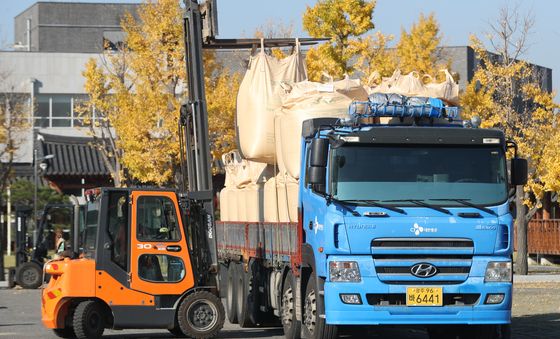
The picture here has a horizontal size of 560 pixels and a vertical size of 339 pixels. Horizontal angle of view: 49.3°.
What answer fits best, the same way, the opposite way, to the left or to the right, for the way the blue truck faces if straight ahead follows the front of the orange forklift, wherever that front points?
to the right

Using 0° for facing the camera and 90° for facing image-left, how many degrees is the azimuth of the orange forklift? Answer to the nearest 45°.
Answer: approximately 270°

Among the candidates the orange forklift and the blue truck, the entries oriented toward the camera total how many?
1

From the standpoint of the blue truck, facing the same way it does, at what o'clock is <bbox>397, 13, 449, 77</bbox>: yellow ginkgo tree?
The yellow ginkgo tree is roughly at 6 o'clock from the blue truck.

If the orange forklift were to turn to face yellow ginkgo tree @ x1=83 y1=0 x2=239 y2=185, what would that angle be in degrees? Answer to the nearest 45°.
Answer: approximately 90° to its left

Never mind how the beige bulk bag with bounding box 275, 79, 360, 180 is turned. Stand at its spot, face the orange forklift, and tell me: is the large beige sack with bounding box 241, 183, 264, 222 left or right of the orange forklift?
right

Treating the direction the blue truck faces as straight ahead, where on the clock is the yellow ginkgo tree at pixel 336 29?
The yellow ginkgo tree is roughly at 6 o'clock from the blue truck.
